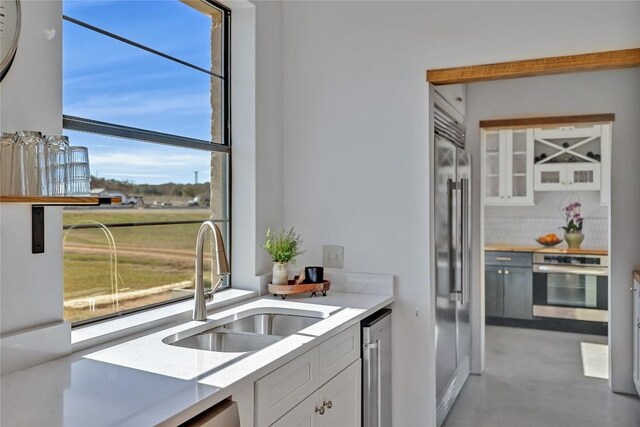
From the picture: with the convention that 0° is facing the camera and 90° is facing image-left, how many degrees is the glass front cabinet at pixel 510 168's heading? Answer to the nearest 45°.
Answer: approximately 0°

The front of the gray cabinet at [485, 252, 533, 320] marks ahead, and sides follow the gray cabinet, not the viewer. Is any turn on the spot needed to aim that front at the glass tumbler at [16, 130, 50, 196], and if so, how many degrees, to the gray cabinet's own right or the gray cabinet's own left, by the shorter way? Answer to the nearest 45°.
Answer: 0° — it already faces it

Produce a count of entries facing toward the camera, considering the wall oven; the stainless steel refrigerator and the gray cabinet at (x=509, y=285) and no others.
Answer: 2

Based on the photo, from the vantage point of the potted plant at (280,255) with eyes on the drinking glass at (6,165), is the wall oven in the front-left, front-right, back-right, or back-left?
back-left

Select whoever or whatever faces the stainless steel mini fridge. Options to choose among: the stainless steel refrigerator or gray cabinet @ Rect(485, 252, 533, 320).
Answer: the gray cabinet

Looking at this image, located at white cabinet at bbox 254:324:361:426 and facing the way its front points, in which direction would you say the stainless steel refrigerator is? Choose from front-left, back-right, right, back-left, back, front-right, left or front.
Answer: left

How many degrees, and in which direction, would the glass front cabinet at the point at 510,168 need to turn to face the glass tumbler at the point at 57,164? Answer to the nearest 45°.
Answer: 0° — it already faces it

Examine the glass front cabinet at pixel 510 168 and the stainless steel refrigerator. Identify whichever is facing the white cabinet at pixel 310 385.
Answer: the glass front cabinet
